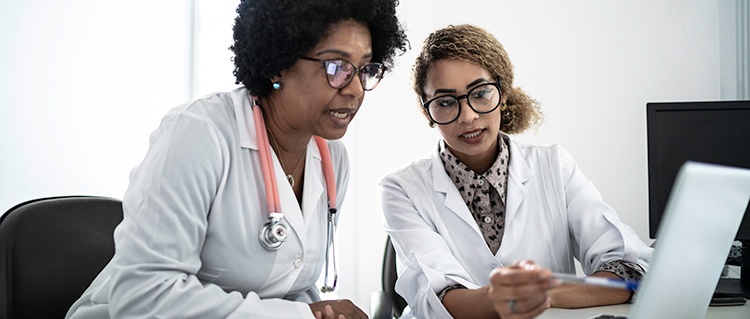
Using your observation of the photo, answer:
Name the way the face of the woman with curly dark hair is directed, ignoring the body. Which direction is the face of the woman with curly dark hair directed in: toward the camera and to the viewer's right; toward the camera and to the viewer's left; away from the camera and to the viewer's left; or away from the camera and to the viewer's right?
toward the camera and to the viewer's right

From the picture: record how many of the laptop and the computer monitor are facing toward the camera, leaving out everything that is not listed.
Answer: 1

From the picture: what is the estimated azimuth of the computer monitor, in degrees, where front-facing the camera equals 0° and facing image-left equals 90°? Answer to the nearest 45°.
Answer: approximately 0°

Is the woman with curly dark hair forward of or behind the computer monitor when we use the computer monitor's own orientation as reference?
forward

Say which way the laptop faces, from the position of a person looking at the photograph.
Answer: facing away from the viewer and to the left of the viewer

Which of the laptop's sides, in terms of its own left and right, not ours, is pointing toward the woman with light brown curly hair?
front

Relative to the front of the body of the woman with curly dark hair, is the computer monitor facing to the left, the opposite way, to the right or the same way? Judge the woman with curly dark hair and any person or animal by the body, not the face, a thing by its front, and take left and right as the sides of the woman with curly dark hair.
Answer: to the right

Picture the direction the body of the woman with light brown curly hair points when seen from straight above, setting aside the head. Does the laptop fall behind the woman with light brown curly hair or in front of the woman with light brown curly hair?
in front
